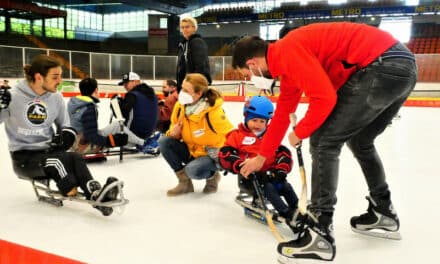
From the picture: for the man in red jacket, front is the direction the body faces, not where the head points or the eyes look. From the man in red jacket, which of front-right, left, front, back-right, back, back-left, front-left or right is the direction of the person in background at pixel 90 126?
front-right

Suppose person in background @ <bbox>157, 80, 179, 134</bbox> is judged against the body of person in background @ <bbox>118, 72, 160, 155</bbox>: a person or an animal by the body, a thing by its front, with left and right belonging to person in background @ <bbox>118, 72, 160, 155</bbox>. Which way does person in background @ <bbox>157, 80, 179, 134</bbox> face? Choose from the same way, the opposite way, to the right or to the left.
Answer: to the left

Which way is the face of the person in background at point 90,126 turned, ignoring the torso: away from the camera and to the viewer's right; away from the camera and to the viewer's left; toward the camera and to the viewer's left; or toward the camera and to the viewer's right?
away from the camera and to the viewer's right

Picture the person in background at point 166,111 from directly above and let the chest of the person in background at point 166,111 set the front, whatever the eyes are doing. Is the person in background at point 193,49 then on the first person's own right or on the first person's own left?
on the first person's own left

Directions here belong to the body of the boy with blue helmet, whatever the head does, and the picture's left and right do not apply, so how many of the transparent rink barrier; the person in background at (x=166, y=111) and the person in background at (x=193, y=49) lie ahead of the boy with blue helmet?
0

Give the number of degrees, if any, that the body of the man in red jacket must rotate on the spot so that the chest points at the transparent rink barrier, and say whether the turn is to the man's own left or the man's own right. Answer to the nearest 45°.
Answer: approximately 45° to the man's own right

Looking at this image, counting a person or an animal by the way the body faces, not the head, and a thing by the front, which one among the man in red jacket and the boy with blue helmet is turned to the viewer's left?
the man in red jacket

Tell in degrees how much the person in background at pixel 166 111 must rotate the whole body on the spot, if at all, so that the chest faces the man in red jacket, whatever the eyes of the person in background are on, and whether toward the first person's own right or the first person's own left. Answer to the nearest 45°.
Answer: approximately 45° to the first person's own left

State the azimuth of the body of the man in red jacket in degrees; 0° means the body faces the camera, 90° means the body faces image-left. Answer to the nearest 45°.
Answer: approximately 90°

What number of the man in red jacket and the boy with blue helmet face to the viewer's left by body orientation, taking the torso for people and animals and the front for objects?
1

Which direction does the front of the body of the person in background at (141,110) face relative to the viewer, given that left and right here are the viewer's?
facing away from the viewer and to the left of the viewer
